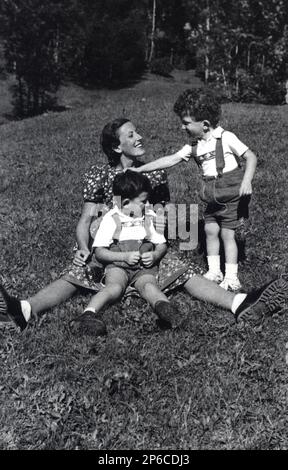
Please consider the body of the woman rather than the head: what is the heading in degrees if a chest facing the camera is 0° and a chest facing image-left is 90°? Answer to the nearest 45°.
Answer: approximately 0°

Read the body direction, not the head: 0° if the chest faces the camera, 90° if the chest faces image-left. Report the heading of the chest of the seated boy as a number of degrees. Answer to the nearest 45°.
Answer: approximately 0°
